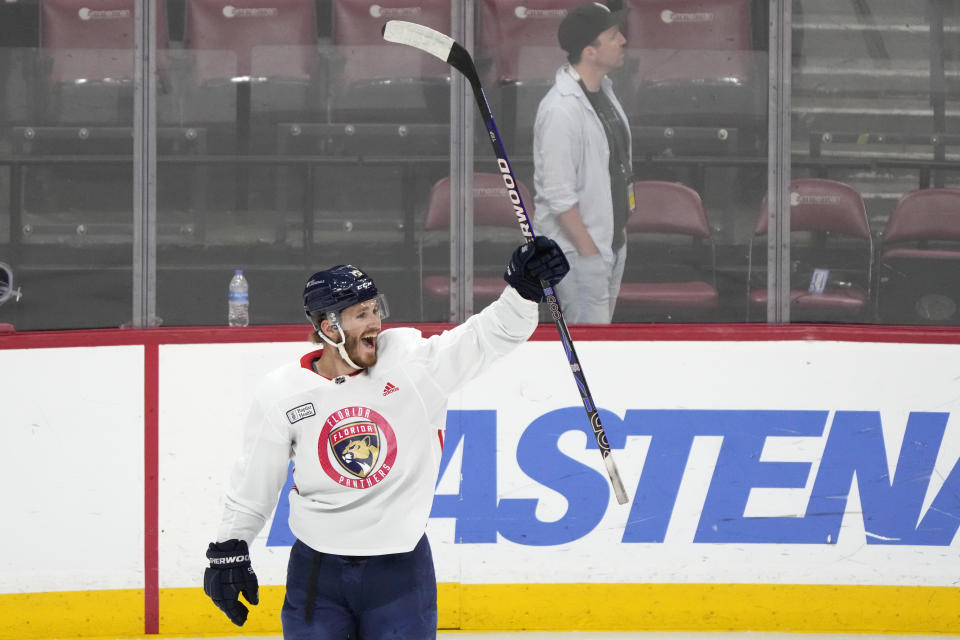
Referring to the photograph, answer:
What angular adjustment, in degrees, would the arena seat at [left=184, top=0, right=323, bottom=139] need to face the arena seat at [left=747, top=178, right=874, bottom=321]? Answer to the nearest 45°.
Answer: approximately 90° to its left

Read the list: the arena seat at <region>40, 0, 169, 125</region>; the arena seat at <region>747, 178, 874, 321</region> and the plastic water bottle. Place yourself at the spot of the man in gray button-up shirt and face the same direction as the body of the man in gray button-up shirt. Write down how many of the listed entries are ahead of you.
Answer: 1

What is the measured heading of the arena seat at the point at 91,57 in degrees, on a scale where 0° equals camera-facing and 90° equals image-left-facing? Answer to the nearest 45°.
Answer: approximately 0°

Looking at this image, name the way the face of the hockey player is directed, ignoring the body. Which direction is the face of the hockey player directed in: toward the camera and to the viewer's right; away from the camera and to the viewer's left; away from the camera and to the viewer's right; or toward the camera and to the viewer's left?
toward the camera and to the viewer's right

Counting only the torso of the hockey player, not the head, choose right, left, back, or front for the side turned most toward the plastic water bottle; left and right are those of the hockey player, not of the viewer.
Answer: back
